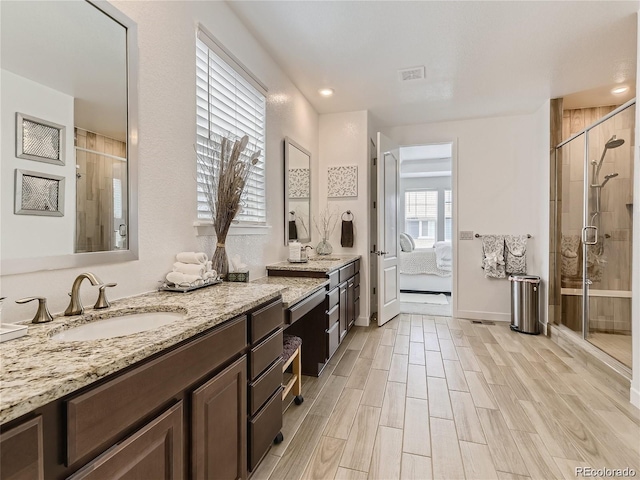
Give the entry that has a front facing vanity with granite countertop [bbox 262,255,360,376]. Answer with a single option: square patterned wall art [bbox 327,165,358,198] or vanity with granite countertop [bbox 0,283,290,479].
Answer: the square patterned wall art

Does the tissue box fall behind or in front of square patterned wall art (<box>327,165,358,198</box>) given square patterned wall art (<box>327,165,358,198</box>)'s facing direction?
in front

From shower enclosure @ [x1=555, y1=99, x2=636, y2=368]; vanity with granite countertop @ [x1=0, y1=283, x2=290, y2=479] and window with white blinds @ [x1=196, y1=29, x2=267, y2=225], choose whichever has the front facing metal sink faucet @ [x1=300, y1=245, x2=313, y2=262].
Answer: the shower enclosure

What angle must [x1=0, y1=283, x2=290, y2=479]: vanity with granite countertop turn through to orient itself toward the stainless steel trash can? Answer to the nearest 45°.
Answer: approximately 45° to its left

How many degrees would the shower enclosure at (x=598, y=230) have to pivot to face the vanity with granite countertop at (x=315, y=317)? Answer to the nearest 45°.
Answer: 0° — it already faces it

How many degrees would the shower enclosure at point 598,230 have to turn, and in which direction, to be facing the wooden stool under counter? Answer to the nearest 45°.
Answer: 0° — it already faces it

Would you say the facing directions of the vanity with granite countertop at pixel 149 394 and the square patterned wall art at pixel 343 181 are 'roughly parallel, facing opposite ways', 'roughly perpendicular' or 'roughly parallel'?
roughly perpendicular

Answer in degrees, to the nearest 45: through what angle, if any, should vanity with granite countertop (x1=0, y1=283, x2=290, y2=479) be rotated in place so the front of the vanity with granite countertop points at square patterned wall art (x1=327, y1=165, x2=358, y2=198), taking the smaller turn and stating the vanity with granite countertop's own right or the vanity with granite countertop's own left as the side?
approximately 90° to the vanity with granite countertop's own left

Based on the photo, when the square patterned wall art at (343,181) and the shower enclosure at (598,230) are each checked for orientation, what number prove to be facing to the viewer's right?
0

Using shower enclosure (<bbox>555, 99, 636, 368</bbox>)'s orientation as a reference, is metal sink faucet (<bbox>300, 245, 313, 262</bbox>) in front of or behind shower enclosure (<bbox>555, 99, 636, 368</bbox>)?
in front

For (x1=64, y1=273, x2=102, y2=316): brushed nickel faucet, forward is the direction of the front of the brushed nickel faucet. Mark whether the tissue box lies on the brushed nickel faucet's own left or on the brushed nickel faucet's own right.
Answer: on the brushed nickel faucet's own left

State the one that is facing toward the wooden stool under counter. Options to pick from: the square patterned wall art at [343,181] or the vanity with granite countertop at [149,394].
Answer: the square patterned wall art

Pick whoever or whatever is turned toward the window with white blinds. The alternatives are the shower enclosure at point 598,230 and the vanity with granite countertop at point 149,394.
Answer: the shower enclosure

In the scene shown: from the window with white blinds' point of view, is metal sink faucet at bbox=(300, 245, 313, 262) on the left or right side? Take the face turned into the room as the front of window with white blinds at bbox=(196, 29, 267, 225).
on its left

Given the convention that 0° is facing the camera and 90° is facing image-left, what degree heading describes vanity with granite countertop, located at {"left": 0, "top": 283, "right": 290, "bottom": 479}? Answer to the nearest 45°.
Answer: approximately 315°
